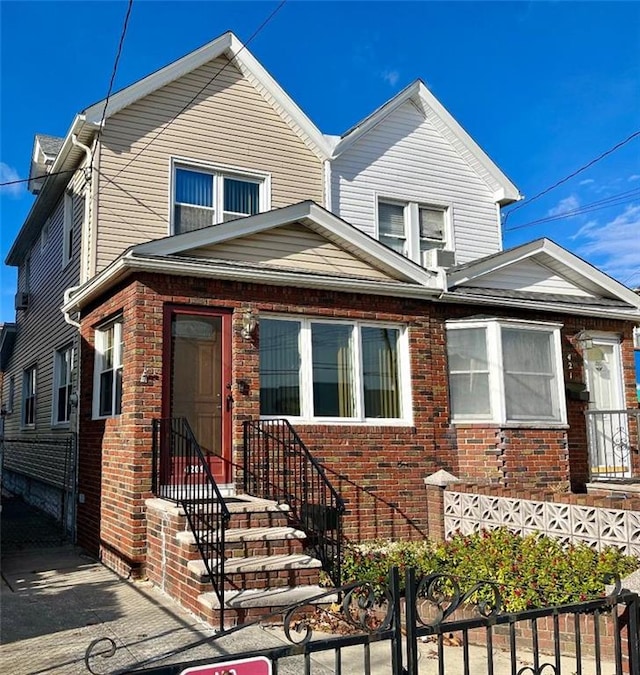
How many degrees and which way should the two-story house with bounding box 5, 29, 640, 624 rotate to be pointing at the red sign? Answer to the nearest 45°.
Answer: approximately 45° to its right

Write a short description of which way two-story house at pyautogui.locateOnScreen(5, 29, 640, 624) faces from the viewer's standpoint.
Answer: facing the viewer and to the right of the viewer

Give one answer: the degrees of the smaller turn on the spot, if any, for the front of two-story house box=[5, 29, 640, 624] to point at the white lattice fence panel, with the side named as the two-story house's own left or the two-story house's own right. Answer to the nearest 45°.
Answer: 0° — it already faces it

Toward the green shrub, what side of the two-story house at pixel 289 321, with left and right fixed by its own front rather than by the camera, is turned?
front
